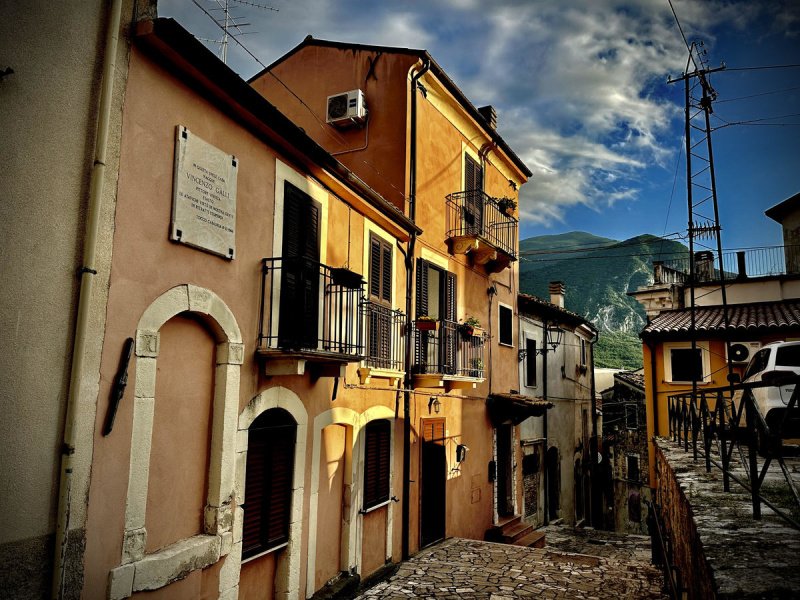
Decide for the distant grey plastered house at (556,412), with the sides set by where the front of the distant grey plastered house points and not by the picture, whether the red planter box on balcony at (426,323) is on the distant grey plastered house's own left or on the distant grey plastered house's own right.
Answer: on the distant grey plastered house's own right

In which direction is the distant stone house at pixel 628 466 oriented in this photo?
toward the camera

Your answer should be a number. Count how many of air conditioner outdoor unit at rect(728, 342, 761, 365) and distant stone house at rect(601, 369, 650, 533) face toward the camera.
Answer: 2

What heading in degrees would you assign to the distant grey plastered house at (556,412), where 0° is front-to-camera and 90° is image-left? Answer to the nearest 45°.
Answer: approximately 315°

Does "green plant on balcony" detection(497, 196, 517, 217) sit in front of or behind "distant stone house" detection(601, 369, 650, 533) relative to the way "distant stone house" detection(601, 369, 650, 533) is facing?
in front

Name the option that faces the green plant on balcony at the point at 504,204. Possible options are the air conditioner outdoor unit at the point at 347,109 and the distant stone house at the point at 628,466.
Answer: the distant stone house

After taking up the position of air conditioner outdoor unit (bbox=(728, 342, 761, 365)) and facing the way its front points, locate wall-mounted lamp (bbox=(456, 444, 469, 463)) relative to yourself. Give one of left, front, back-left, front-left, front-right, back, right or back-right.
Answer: front-right

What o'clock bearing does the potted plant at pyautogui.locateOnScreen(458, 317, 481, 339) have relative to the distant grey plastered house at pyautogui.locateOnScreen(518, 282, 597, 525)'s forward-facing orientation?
The potted plant is roughly at 2 o'clock from the distant grey plastered house.

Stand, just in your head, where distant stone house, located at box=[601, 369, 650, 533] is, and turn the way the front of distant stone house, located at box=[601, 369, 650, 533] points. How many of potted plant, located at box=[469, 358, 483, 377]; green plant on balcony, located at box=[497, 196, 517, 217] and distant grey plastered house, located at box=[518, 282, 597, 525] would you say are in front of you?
3

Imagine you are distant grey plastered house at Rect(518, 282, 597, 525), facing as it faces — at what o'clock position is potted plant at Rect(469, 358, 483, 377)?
The potted plant is roughly at 2 o'clock from the distant grey plastered house.

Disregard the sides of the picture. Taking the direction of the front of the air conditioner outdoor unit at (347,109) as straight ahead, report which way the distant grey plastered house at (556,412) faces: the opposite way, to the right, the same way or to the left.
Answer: to the left

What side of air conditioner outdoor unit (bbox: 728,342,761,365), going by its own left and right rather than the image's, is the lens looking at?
front

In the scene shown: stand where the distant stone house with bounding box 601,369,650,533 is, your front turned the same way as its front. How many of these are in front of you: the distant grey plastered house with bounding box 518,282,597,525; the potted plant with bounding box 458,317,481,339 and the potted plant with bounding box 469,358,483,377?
3
